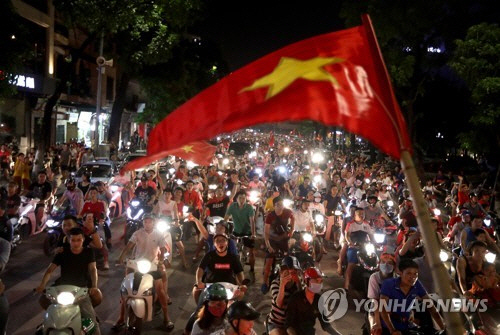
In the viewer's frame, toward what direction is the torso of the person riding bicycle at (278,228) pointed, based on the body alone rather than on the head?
toward the camera

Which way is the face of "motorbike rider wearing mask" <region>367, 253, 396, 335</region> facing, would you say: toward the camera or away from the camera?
toward the camera

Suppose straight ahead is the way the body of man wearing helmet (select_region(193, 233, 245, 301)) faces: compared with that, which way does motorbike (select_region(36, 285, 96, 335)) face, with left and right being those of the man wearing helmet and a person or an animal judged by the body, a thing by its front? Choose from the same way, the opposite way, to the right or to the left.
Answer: the same way

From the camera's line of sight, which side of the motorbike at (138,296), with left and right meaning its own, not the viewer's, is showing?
front

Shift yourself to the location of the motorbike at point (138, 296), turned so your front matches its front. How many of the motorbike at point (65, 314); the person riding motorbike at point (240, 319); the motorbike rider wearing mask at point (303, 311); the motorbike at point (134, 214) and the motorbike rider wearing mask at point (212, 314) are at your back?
1

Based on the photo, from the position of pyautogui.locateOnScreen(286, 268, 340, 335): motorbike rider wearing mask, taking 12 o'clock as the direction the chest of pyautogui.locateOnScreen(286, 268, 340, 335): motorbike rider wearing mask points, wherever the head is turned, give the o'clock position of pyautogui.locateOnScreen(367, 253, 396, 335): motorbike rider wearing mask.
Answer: pyautogui.locateOnScreen(367, 253, 396, 335): motorbike rider wearing mask is roughly at 9 o'clock from pyautogui.locateOnScreen(286, 268, 340, 335): motorbike rider wearing mask.

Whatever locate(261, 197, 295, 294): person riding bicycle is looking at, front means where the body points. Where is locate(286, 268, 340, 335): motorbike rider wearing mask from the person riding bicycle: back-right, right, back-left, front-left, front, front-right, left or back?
front

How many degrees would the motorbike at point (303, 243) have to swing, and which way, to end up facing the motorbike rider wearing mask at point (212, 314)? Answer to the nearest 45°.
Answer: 0° — it already faces them

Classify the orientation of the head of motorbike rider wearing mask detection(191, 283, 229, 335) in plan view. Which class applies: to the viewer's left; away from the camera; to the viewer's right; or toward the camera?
toward the camera

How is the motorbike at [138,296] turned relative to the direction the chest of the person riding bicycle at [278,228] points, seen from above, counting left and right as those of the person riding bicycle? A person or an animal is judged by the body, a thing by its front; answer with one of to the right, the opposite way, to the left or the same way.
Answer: the same way

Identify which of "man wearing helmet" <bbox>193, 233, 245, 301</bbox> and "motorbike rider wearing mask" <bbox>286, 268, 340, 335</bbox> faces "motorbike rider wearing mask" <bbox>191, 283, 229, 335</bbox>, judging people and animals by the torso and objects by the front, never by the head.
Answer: the man wearing helmet

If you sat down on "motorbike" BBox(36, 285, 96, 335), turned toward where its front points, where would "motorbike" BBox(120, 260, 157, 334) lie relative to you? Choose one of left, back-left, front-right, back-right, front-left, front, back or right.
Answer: back-left

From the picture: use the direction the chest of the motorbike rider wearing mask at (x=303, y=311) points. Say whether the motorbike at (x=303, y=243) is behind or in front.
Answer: behind

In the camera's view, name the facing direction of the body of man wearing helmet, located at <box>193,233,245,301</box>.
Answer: toward the camera

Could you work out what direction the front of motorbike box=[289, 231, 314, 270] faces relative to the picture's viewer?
facing the viewer

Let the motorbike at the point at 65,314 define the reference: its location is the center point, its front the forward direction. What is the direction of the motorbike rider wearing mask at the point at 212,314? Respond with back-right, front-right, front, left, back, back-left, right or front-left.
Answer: front-left
